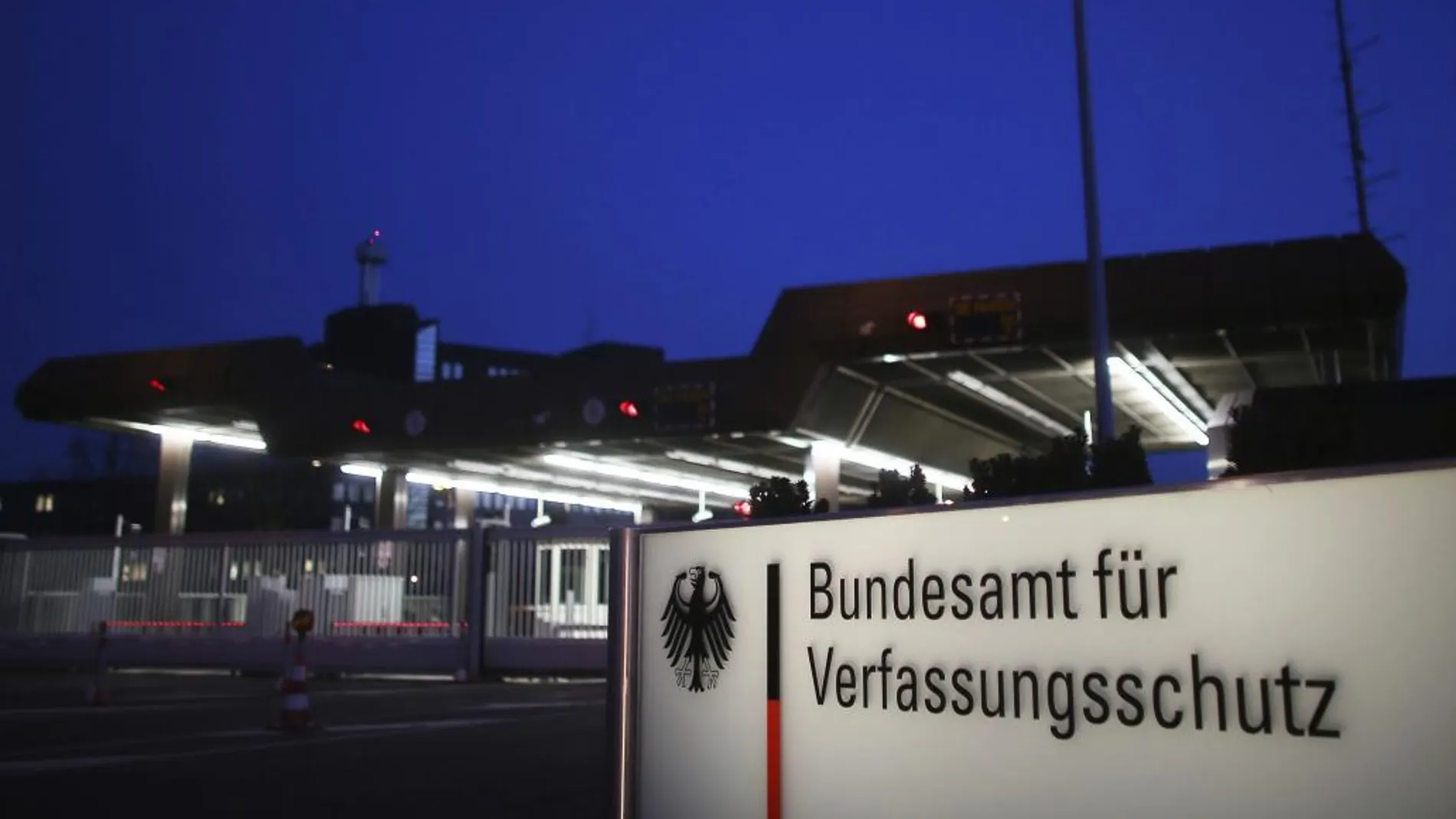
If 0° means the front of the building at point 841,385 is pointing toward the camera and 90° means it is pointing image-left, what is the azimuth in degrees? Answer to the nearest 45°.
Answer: approximately 45°

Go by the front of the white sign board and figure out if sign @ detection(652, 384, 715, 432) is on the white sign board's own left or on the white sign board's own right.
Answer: on the white sign board's own right

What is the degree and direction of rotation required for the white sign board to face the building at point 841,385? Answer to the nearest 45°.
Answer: approximately 135° to its right

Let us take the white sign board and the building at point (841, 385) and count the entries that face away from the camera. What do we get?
0

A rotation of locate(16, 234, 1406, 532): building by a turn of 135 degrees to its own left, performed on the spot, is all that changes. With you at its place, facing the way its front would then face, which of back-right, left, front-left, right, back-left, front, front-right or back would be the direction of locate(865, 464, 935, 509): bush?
right

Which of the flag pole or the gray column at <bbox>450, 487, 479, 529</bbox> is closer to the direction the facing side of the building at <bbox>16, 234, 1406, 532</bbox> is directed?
the flag pole

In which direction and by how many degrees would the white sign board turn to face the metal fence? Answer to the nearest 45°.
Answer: approximately 90° to its right

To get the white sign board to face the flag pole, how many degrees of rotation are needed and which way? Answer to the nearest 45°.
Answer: approximately 135° to its right

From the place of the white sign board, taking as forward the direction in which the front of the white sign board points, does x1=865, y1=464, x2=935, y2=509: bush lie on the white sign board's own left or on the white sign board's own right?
on the white sign board's own right

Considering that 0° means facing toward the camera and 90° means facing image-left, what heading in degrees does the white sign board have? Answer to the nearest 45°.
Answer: approximately 45°

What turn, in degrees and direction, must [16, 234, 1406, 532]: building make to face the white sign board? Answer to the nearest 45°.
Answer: approximately 45° to its left

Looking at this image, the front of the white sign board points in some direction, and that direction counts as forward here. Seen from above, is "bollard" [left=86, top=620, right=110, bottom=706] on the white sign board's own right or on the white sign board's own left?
on the white sign board's own right
